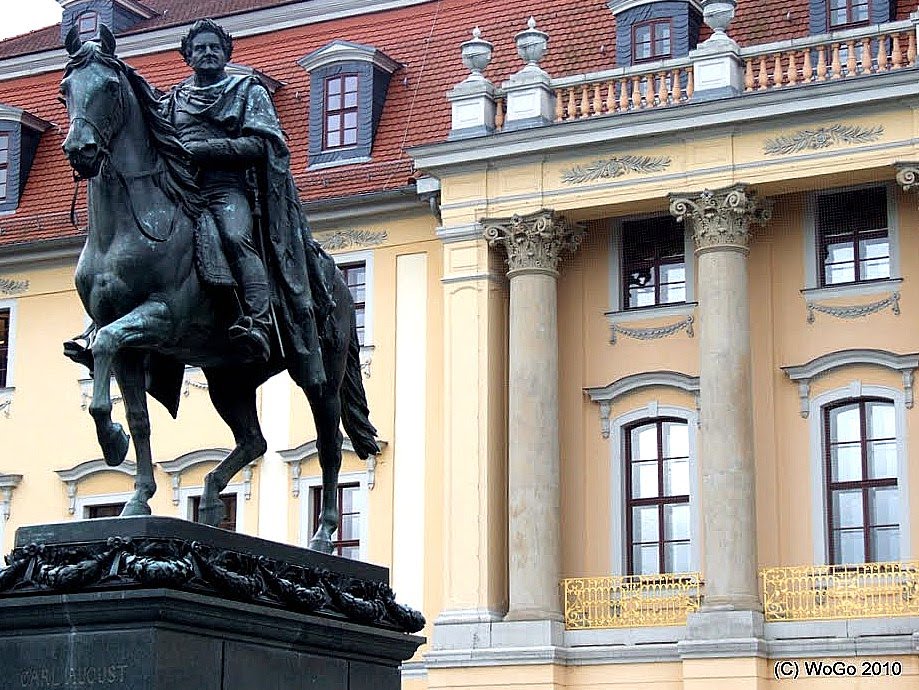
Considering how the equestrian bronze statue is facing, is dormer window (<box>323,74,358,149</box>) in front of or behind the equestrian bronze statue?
behind

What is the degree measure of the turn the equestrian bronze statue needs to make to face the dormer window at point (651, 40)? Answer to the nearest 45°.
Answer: approximately 135° to its right

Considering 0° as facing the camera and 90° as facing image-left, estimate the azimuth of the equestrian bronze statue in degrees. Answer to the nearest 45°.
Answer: approximately 45°

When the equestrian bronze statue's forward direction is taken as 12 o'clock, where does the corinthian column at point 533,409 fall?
The corinthian column is roughly at 5 o'clock from the equestrian bronze statue.

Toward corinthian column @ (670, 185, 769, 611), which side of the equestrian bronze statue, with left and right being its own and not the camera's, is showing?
back

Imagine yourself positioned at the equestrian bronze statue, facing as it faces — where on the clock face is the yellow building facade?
The yellow building facade is roughly at 5 o'clock from the equestrian bronze statue.
